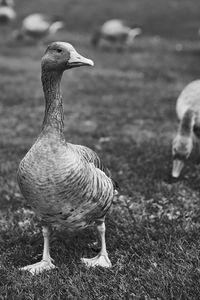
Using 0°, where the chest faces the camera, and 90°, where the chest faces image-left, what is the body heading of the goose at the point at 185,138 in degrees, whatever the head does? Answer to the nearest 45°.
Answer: approximately 45°

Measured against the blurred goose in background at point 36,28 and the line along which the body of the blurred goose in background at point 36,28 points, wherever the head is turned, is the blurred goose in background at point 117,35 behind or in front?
behind

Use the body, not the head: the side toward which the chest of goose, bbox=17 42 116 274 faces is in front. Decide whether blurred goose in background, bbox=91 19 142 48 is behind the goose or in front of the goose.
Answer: behind

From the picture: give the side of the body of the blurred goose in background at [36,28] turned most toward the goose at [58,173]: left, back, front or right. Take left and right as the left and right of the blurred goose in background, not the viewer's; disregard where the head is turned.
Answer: left

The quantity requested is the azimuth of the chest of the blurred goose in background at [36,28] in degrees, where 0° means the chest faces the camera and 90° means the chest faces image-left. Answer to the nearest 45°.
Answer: approximately 90°

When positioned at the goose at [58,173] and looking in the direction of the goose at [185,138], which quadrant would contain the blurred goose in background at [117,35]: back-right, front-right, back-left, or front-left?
front-left

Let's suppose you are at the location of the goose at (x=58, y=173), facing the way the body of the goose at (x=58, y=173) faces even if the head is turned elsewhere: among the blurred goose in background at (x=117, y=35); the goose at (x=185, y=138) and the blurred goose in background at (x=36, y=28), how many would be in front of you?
0

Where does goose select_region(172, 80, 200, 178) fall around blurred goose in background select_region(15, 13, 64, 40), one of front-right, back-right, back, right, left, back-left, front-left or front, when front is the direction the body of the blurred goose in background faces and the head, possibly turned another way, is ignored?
left
